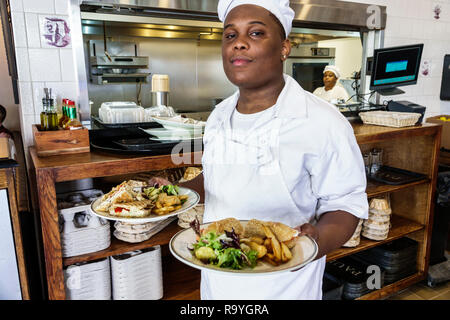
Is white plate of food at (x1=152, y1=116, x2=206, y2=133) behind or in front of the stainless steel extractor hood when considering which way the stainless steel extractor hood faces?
in front

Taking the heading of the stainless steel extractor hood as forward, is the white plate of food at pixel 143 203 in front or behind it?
in front

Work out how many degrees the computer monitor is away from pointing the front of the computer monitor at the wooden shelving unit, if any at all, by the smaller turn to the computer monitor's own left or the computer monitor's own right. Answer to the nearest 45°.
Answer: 0° — it already faces it

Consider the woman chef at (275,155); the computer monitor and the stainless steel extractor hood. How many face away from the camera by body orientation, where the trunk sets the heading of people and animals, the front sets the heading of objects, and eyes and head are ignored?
0

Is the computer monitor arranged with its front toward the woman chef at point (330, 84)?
no

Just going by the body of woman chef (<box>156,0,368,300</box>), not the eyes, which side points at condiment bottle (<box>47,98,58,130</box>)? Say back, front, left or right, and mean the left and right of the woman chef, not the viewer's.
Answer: right

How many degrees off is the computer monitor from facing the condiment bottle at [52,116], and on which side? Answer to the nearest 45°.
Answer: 0° — it already faces it

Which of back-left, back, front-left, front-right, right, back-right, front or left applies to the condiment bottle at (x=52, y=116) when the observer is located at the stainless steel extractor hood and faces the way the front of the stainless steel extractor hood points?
front-right

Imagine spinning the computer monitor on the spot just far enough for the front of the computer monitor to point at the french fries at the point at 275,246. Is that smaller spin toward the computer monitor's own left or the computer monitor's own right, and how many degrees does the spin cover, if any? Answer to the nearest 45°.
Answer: approximately 45° to the computer monitor's own left

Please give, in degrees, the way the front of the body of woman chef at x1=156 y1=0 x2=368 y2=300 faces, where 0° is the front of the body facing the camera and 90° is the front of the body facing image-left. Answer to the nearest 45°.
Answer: approximately 45°

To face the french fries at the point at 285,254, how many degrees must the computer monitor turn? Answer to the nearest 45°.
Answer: approximately 45° to its left

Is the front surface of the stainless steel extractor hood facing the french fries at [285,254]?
yes

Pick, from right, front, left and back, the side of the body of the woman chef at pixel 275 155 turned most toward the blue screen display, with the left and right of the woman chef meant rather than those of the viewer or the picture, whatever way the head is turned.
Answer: back

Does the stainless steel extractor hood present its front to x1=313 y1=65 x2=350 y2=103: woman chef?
no

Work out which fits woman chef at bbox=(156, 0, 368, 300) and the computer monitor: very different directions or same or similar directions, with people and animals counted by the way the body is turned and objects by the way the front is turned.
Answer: same or similar directions

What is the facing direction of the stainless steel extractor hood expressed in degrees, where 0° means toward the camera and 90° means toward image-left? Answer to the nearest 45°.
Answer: approximately 0°

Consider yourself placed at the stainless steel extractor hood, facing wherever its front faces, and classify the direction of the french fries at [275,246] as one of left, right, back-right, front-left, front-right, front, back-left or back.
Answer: front

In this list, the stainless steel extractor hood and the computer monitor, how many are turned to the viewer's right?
0

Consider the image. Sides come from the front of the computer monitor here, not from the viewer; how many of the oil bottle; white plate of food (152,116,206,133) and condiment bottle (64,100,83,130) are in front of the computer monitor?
3
